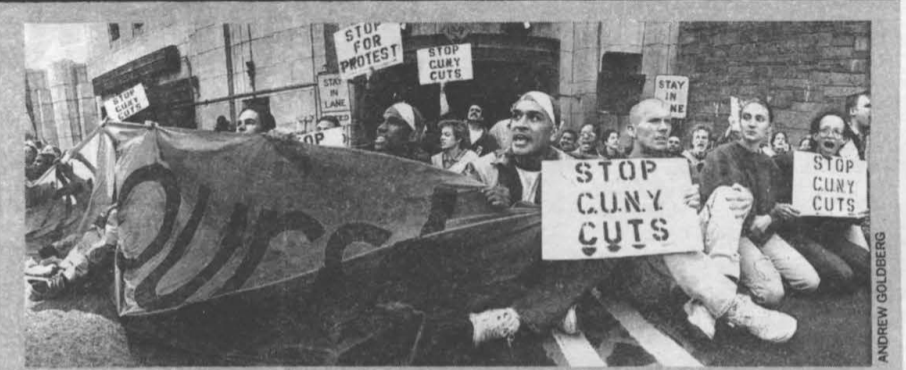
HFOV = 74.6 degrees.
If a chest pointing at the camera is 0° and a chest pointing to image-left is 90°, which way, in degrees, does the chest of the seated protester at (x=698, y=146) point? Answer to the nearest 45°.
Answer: approximately 0°

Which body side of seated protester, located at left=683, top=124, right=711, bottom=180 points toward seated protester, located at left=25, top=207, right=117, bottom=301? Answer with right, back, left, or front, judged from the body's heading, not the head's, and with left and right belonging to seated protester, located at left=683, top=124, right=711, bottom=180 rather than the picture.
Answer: right

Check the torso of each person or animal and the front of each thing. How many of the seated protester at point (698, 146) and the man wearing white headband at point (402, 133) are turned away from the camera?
0

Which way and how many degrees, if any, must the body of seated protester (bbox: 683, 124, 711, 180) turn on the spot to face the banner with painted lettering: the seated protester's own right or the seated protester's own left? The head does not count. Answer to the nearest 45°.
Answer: approximately 45° to the seated protester's own right

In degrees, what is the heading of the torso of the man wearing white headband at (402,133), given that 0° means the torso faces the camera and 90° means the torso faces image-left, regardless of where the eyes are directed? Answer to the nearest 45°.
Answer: approximately 45°
